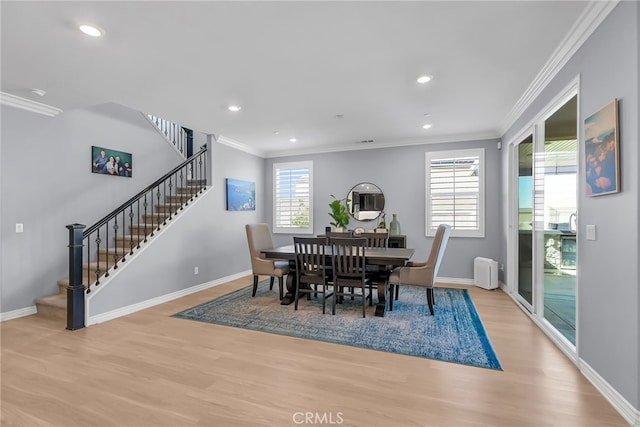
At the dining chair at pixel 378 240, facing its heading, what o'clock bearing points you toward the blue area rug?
The blue area rug is roughly at 12 o'clock from the dining chair.

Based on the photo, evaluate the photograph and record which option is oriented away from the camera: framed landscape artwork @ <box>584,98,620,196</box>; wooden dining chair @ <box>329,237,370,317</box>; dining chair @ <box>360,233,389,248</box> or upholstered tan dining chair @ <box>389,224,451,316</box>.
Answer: the wooden dining chair

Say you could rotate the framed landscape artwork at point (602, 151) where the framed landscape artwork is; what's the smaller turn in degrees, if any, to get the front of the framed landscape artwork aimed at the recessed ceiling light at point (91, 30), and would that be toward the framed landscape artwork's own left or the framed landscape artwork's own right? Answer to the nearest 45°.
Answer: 0° — it already faces it

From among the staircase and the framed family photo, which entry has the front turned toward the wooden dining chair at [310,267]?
the framed family photo

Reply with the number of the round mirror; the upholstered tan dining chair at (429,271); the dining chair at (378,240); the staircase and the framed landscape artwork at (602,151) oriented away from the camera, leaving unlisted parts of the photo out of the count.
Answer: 0

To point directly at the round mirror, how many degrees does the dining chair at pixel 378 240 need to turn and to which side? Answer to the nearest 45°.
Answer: approximately 180°

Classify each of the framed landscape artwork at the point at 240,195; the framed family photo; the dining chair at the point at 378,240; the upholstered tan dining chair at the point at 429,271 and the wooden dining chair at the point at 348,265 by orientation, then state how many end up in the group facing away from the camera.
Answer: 1

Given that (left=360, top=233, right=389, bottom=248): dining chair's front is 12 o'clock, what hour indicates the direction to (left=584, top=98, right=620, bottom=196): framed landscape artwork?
The framed landscape artwork is roughly at 11 o'clock from the dining chair.

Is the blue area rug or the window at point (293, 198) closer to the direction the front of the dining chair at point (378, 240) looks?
the blue area rug

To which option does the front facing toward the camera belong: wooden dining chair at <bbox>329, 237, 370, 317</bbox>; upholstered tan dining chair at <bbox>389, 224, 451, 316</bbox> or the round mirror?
the round mirror

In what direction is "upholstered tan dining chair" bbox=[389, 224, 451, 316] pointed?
to the viewer's left

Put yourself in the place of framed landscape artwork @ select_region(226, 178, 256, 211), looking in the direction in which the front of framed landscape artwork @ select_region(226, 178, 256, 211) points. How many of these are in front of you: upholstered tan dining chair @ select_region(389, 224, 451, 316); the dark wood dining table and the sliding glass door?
3

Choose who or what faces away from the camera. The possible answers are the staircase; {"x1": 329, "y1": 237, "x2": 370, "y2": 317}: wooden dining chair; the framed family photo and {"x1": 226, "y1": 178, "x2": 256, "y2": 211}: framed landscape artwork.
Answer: the wooden dining chair

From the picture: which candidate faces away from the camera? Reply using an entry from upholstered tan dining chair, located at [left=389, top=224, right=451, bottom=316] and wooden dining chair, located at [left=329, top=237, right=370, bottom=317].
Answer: the wooden dining chair

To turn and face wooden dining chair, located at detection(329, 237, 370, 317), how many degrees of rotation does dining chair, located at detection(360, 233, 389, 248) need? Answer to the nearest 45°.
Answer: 0° — it already faces it

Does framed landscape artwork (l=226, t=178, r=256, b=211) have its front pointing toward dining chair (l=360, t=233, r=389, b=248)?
yes

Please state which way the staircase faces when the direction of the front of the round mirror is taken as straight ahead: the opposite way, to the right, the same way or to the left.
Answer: the same way

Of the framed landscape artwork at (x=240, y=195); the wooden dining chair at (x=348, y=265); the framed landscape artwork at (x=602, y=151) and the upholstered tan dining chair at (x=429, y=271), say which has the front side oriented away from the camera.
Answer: the wooden dining chair

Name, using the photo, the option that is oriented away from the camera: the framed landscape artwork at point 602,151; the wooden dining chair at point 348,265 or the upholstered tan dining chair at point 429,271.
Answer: the wooden dining chair

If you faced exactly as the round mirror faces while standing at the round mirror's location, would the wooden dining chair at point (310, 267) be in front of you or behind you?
in front

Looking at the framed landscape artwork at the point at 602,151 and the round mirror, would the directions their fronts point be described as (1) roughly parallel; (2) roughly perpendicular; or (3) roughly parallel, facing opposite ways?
roughly perpendicular

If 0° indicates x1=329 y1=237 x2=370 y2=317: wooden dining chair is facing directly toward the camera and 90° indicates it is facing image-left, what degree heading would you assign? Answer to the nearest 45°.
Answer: approximately 180°
